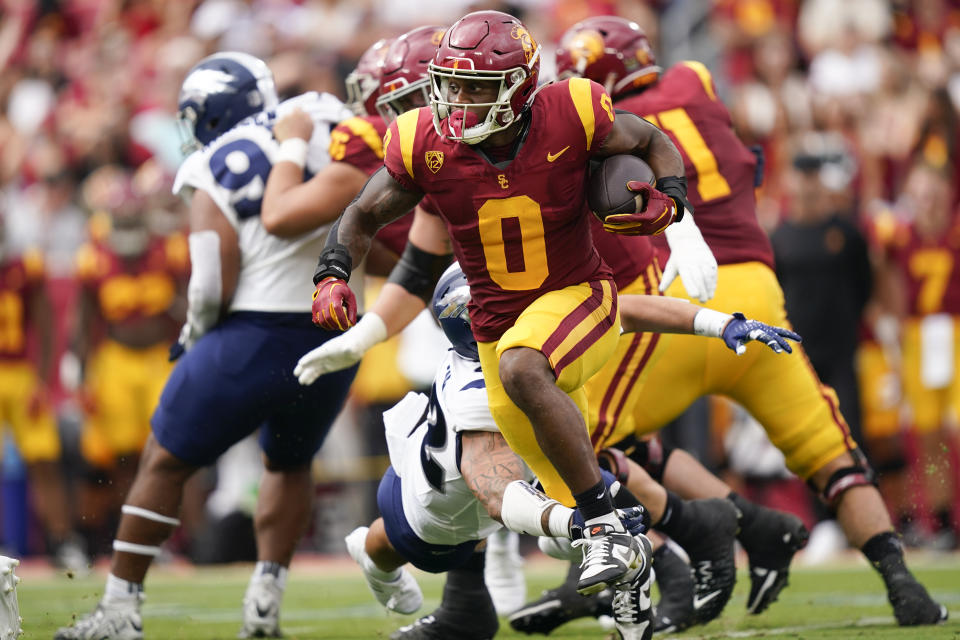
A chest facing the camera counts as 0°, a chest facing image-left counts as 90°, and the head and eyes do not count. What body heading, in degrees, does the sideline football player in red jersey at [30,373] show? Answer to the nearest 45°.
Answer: approximately 0°

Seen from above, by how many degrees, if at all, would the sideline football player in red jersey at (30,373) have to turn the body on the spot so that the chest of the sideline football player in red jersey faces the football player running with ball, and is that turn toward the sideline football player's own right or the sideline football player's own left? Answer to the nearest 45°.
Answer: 0° — they already face them
